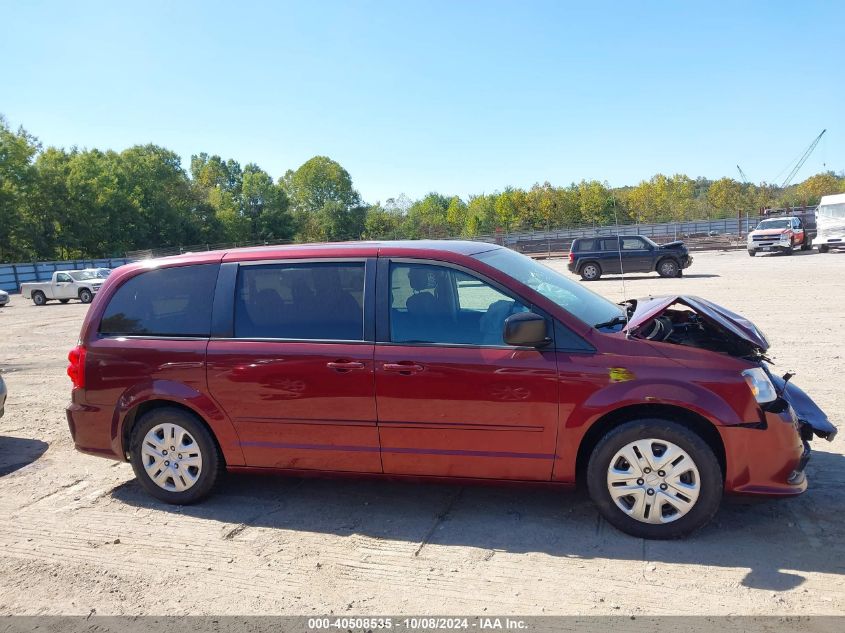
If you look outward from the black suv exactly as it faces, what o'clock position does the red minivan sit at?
The red minivan is roughly at 3 o'clock from the black suv.

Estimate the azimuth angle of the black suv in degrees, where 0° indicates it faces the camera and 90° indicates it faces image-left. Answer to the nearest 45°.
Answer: approximately 270°

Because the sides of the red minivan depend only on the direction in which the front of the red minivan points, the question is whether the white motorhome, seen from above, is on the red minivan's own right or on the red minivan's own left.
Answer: on the red minivan's own left

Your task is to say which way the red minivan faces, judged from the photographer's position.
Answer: facing to the right of the viewer

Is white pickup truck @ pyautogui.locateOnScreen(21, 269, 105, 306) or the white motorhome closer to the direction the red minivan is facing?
the white motorhome

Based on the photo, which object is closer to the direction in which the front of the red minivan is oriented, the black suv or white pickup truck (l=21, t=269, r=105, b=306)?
the black suv

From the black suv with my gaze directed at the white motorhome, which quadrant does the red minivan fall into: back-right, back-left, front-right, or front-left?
back-right

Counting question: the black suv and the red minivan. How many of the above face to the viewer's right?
2

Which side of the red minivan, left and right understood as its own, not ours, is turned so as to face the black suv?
left

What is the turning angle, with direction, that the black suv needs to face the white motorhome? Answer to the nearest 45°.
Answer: approximately 45° to its left

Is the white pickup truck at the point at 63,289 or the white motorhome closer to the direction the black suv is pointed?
the white motorhome

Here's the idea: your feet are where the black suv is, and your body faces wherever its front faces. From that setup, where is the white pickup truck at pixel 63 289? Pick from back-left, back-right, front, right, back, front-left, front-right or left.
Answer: back

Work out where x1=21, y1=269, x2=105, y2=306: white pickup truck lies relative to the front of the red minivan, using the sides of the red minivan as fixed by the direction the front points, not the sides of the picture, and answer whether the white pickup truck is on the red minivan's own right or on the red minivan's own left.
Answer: on the red minivan's own left
